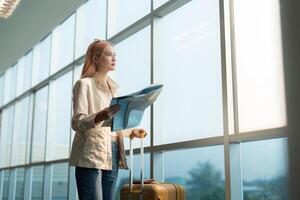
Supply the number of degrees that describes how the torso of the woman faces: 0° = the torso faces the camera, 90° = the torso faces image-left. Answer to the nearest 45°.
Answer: approximately 315°
